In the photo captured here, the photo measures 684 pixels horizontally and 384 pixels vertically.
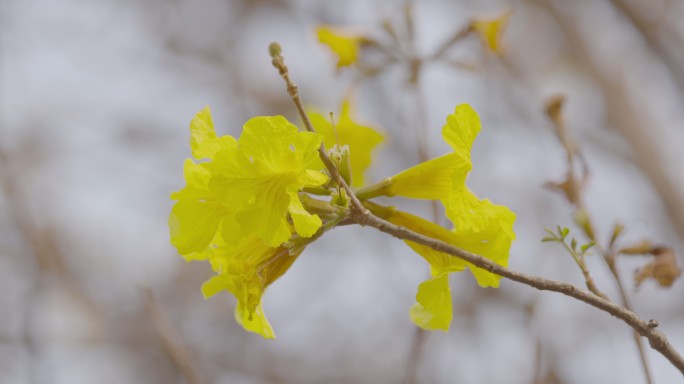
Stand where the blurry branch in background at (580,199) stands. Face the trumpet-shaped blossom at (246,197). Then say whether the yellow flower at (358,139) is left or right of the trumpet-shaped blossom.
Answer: right

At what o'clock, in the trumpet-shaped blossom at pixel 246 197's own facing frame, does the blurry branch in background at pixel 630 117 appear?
The blurry branch in background is roughly at 6 o'clock from the trumpet-shaped blossom.

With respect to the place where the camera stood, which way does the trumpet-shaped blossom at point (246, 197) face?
facing the viewer and to the left of the viewer

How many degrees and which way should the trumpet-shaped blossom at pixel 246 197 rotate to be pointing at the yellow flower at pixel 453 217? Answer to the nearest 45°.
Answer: approximately 135° to its left

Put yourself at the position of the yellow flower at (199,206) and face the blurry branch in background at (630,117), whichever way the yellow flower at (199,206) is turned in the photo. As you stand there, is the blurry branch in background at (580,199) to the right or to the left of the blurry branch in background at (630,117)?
right

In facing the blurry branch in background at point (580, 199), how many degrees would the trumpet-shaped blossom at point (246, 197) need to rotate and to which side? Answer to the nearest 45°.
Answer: approximately 135° to its left
